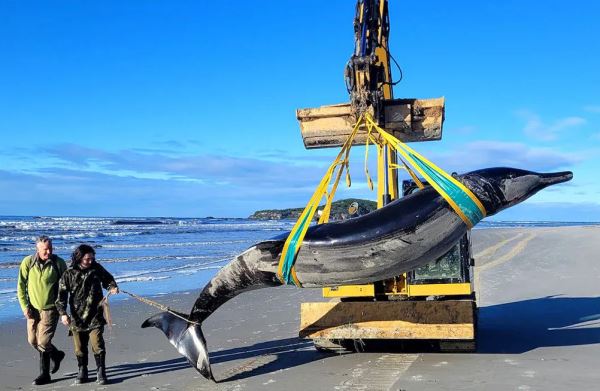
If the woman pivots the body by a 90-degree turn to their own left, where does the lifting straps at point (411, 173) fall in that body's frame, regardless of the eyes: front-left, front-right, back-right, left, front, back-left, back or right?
front-right

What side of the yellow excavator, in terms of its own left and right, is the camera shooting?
front

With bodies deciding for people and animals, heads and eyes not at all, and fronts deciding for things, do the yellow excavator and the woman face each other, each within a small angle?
no

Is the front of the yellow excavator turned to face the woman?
no

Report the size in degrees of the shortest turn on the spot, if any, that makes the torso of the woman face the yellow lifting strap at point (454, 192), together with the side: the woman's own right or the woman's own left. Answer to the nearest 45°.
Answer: approximately 45° to the woman's own left

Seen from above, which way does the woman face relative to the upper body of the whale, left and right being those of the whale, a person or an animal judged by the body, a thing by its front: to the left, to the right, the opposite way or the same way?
to the right

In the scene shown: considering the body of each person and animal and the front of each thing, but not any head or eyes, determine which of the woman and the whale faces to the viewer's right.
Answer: the whale

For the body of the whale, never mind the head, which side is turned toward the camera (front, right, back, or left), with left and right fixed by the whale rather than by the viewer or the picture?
right

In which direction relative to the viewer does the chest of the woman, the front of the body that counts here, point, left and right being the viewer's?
facing the viewer

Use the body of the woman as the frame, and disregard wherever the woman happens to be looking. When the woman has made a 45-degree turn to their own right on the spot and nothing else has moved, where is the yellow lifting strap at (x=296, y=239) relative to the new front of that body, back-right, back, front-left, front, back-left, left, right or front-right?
left

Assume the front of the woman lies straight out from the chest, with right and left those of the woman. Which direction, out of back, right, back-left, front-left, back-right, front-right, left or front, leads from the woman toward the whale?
front-left

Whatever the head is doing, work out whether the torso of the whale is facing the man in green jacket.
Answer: no

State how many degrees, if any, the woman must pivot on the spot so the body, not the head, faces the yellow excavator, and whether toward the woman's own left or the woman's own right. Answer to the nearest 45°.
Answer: approximately 90° to the woman's own left
